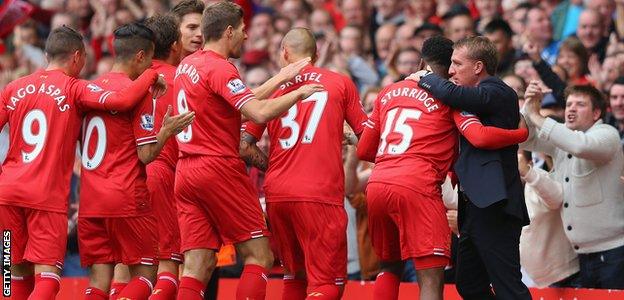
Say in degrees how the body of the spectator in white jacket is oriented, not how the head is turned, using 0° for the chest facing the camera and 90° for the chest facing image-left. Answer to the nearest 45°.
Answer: approximately 45°

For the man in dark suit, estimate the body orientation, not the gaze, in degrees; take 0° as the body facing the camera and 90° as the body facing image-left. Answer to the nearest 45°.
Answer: approximately 90°

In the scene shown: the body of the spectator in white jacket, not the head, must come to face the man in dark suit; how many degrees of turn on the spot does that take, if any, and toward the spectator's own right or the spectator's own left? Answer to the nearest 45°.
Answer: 0° — they already face them
